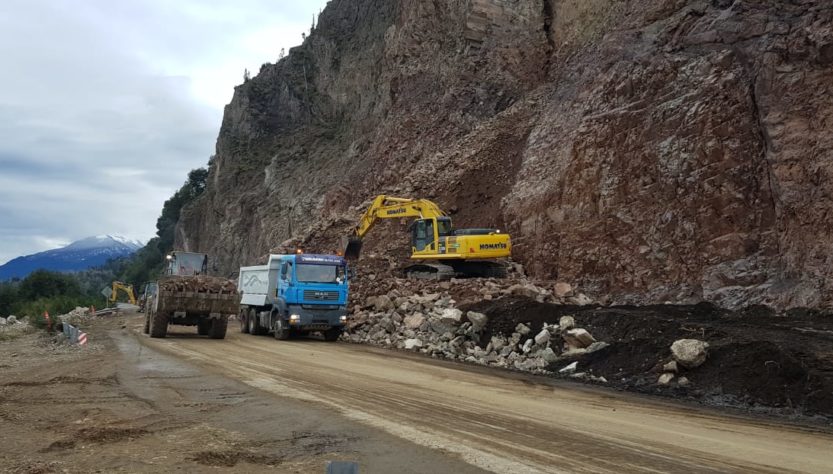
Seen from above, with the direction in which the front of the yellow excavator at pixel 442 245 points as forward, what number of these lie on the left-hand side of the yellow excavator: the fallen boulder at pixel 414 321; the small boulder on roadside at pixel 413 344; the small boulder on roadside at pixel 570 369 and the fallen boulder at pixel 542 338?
4

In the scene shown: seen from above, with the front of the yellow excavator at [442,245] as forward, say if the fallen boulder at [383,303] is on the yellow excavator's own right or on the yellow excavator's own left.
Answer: on the yellow excavator's own left

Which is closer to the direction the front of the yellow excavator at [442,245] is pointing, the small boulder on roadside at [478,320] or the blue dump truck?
the blue dump truck

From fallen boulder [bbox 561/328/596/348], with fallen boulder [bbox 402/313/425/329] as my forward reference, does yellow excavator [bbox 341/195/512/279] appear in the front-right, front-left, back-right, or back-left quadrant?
front-right

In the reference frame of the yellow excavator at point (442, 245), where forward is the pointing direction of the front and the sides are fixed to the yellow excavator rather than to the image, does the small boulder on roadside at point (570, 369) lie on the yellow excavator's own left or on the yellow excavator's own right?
on the yellow excavator's own left

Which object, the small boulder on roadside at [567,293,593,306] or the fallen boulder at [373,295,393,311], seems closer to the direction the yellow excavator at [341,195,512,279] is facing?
the fallen boulder

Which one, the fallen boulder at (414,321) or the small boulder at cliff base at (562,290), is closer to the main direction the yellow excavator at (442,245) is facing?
the fallen boulder

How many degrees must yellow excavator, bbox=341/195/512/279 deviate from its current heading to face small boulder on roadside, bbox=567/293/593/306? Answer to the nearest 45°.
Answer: approximately 135° to its left

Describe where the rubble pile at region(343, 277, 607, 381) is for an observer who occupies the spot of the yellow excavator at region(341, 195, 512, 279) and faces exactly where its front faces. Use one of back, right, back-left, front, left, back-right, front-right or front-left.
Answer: left

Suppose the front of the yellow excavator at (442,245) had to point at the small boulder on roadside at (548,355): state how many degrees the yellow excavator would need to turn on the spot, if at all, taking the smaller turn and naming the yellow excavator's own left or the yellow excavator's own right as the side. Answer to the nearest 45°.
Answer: approximately 90° to the yellow excavator's own left

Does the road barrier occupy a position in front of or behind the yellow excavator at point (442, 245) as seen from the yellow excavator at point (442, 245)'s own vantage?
in front

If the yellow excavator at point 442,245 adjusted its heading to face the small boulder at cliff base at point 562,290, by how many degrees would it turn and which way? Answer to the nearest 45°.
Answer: approximately 135° to its left

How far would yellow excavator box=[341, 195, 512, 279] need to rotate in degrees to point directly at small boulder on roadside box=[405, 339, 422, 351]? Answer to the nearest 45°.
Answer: approximately 90° to its left

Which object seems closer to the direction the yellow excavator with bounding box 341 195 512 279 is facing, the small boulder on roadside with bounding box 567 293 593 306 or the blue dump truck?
the blue dump truck

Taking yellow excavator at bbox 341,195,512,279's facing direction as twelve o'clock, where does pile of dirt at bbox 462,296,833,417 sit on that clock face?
The pile of dirt is roughly at 8 o'clock from the yellow excavator.

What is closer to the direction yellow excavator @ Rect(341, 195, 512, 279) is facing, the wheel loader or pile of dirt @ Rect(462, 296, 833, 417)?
the wheel loader

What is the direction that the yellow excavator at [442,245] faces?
to the viewer's left
